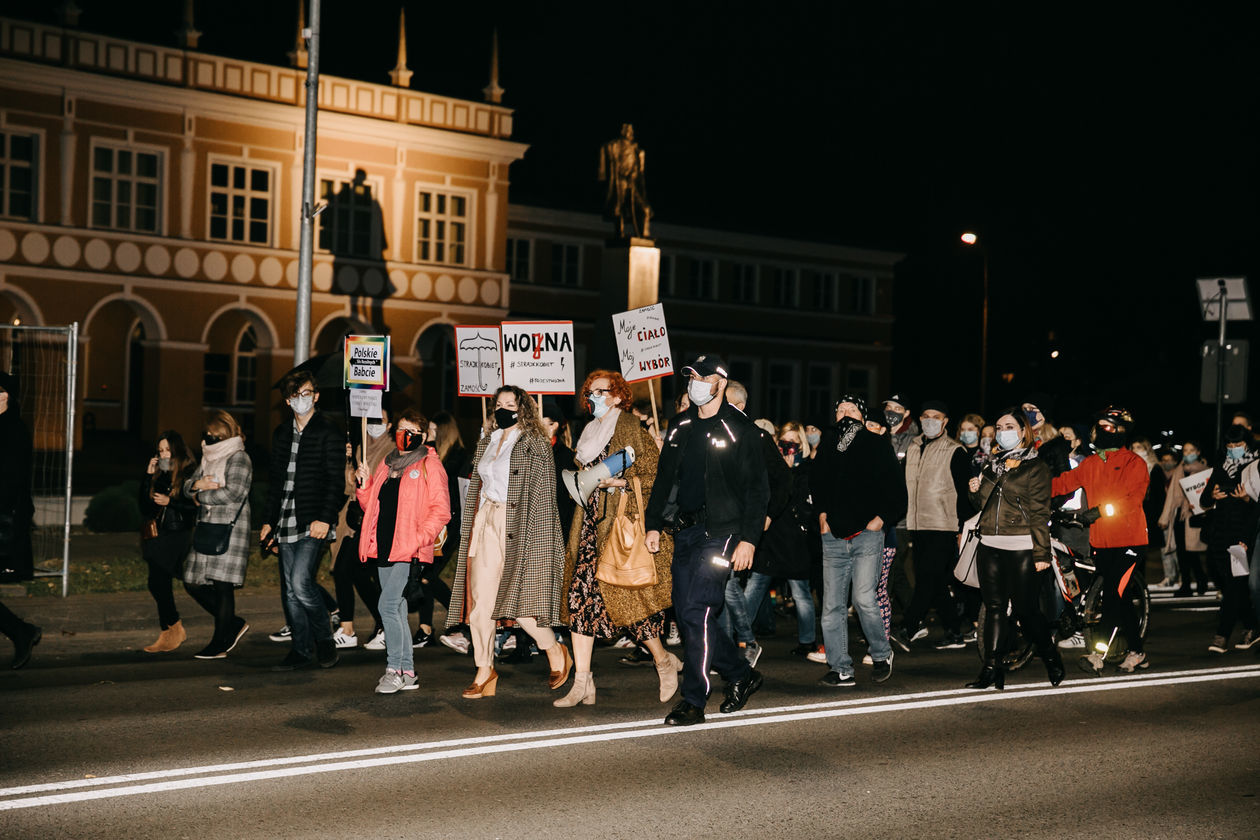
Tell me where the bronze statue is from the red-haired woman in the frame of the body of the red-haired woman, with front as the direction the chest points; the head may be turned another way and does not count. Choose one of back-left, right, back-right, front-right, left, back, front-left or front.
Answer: back-right

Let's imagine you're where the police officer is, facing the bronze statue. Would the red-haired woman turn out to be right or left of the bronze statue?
left

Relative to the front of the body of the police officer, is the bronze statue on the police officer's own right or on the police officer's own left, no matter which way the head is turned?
on the police officer's own right

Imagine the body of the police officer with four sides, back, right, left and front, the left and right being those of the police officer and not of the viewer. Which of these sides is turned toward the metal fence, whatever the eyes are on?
right

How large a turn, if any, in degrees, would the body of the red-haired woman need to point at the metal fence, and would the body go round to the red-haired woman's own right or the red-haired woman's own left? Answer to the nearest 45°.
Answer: approximately 90° to the red-haired woman's own right

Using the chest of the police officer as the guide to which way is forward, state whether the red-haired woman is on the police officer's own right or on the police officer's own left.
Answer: on the police officer's own right

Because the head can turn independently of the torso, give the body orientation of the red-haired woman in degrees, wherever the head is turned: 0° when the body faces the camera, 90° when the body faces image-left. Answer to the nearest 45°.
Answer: approximately 45°
